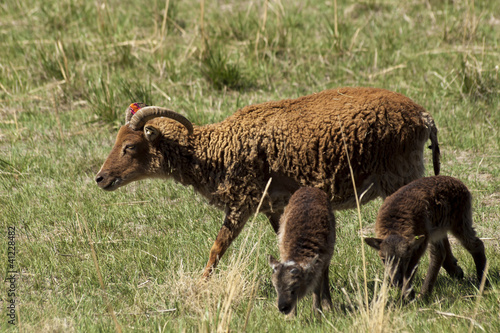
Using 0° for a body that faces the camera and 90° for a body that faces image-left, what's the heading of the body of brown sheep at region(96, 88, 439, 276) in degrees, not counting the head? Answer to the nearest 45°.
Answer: approximately 90°

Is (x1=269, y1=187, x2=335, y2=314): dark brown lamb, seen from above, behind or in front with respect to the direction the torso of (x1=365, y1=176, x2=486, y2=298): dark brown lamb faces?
in front

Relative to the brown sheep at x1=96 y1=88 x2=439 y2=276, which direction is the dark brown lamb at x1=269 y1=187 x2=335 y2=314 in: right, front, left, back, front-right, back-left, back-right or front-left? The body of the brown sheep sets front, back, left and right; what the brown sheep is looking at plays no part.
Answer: left

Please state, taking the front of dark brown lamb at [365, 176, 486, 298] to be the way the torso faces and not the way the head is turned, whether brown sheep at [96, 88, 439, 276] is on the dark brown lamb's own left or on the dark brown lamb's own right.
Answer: on the dark brown lamb's own right

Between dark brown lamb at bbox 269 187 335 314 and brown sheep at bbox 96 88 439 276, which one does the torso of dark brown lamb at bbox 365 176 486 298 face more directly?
the dark brown lamb

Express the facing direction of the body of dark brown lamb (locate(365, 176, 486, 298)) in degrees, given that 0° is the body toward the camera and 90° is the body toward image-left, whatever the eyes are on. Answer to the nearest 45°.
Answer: approximately 45°
